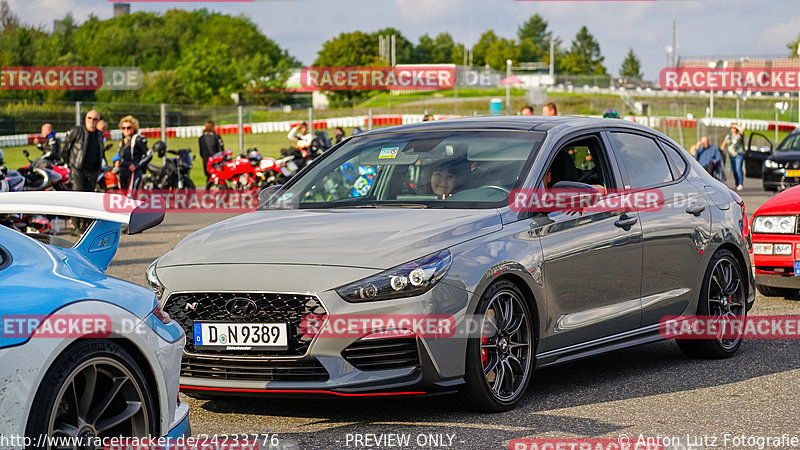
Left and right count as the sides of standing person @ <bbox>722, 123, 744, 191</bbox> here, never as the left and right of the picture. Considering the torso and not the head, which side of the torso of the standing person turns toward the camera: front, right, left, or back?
front

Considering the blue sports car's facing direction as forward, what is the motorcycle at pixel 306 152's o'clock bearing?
The motorcycle is roughly at 5 o'clock from the blue sports car.

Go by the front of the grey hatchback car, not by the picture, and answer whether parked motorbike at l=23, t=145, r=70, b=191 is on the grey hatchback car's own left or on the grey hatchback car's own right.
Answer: on the grey hatchback car's own right

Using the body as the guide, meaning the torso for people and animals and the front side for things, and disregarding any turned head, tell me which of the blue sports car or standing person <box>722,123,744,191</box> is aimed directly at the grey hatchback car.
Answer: the standing person

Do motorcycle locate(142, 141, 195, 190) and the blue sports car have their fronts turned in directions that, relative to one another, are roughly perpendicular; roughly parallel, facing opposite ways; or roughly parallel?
roughly perpendicular

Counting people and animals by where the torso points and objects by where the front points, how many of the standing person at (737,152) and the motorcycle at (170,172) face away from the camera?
0

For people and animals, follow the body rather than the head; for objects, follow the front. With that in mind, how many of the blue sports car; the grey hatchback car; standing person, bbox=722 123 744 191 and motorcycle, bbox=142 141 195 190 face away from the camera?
0

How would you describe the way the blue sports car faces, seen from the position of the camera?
facing the viewer and to the left of the viewer

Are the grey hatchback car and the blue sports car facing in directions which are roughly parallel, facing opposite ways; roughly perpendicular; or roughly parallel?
roughly parallel

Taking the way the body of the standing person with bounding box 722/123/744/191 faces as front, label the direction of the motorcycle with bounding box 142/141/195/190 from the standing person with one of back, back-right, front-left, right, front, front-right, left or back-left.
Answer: front-right

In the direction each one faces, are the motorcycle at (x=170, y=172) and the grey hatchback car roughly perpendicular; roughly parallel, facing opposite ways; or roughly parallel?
roughly perpendicular

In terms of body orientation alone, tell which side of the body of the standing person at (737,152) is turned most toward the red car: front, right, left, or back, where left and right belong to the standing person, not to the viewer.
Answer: front

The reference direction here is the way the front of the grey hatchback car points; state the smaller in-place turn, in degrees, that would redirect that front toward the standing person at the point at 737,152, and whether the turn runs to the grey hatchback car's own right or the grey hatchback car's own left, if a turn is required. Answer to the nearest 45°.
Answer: approximately 135° to the grey hatchback car's own right

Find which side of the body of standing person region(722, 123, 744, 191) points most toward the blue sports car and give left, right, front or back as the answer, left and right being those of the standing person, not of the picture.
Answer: front

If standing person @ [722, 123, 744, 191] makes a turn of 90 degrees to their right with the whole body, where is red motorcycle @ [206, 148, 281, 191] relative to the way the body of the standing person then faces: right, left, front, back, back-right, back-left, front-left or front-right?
front-left
